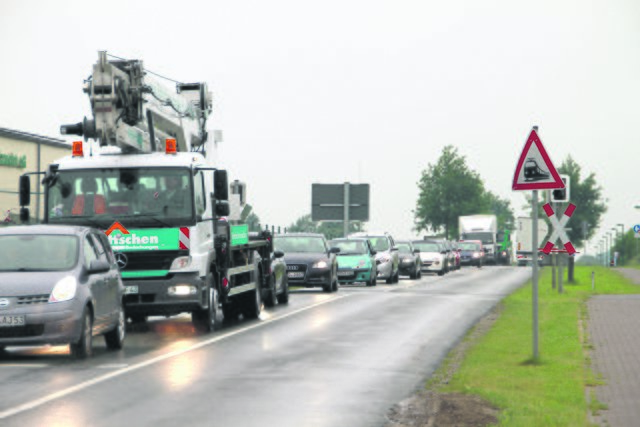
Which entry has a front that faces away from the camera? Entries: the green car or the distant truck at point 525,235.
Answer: the distant truck

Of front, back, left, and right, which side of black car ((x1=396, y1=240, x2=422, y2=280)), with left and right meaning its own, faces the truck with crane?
front

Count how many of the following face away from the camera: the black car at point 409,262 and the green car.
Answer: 0

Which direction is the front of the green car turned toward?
toward the camera

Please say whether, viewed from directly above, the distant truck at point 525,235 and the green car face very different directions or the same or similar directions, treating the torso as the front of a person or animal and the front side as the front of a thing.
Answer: very different directions

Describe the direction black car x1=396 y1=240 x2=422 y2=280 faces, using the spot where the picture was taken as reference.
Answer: facing the viewer

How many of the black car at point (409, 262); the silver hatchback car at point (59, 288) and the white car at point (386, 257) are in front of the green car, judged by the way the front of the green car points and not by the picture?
1

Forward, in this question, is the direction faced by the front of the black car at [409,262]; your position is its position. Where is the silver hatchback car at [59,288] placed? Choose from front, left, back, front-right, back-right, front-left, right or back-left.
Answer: front

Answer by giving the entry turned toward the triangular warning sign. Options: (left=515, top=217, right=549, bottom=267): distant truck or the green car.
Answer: the green car

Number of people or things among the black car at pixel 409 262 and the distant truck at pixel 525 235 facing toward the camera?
1

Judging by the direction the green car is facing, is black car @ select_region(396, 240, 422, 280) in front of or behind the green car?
behind
